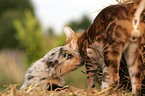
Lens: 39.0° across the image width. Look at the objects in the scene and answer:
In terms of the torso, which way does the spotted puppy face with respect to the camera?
to the viewer's right

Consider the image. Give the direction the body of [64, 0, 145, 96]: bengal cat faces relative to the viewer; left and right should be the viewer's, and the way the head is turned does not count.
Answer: facing away from the viewer and to the left of the viewer

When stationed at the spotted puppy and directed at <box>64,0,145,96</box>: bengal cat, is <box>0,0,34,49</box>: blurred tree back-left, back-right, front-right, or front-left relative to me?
back-left

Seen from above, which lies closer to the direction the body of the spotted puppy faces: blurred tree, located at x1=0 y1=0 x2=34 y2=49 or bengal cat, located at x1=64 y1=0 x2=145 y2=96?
the bengal cat

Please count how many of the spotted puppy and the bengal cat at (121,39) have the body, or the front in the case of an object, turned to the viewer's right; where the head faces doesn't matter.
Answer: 1

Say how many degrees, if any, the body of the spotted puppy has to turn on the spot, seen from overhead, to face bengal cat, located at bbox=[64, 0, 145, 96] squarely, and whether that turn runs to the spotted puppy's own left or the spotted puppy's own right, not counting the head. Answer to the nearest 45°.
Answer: approximately 45° to the spotted puppy's own right

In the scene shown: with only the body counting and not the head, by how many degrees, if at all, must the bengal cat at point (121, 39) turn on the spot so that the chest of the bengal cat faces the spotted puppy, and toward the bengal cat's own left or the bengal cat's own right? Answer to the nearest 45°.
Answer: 0° — it already faces it
